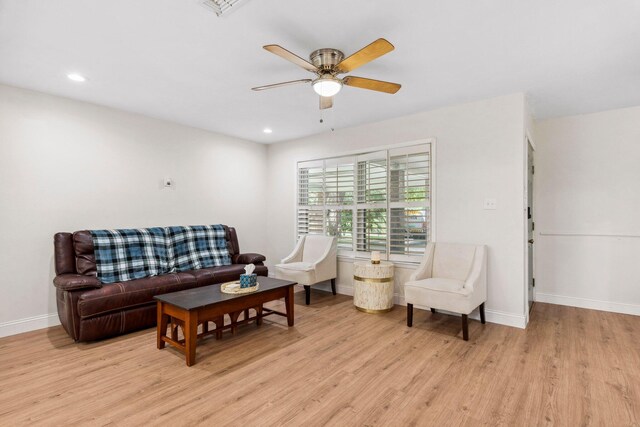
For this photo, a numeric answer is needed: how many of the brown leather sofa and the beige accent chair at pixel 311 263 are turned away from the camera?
0

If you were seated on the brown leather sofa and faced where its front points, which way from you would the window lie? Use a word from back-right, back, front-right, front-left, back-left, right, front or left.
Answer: front-left

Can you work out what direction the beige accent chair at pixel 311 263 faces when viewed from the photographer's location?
facing the viewer and to the left of the viewer

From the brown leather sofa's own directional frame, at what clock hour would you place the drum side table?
The drum side table is roughly at 11 o'clock from the brown leather sofa.

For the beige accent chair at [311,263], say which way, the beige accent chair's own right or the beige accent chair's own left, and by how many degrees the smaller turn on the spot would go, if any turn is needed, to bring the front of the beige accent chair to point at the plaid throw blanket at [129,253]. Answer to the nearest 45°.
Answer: approximately 45° to the beige accent chair's own right

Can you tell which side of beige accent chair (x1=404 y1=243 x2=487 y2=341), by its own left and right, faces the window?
right

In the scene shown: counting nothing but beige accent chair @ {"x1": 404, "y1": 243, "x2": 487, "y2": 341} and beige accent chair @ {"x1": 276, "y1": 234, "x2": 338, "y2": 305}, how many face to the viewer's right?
0

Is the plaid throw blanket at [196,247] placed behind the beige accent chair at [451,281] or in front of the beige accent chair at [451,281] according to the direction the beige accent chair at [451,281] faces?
in front

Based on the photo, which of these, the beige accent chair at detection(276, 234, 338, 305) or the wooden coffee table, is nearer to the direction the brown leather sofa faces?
the wooden coffee table

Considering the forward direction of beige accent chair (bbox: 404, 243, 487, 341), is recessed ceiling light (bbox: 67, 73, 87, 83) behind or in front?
in front

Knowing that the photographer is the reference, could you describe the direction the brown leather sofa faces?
facing the viewer and to the right of the viewer

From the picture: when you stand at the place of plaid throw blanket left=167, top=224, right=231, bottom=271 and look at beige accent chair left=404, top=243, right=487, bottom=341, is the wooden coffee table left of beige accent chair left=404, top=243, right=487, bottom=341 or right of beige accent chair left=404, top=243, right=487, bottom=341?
right

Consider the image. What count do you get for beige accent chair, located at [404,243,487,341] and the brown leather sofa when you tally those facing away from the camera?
0

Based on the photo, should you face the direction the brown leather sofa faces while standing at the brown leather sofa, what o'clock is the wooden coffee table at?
The wooden coffee table is roughly at 12 o'clock from the brown leather sofa.
